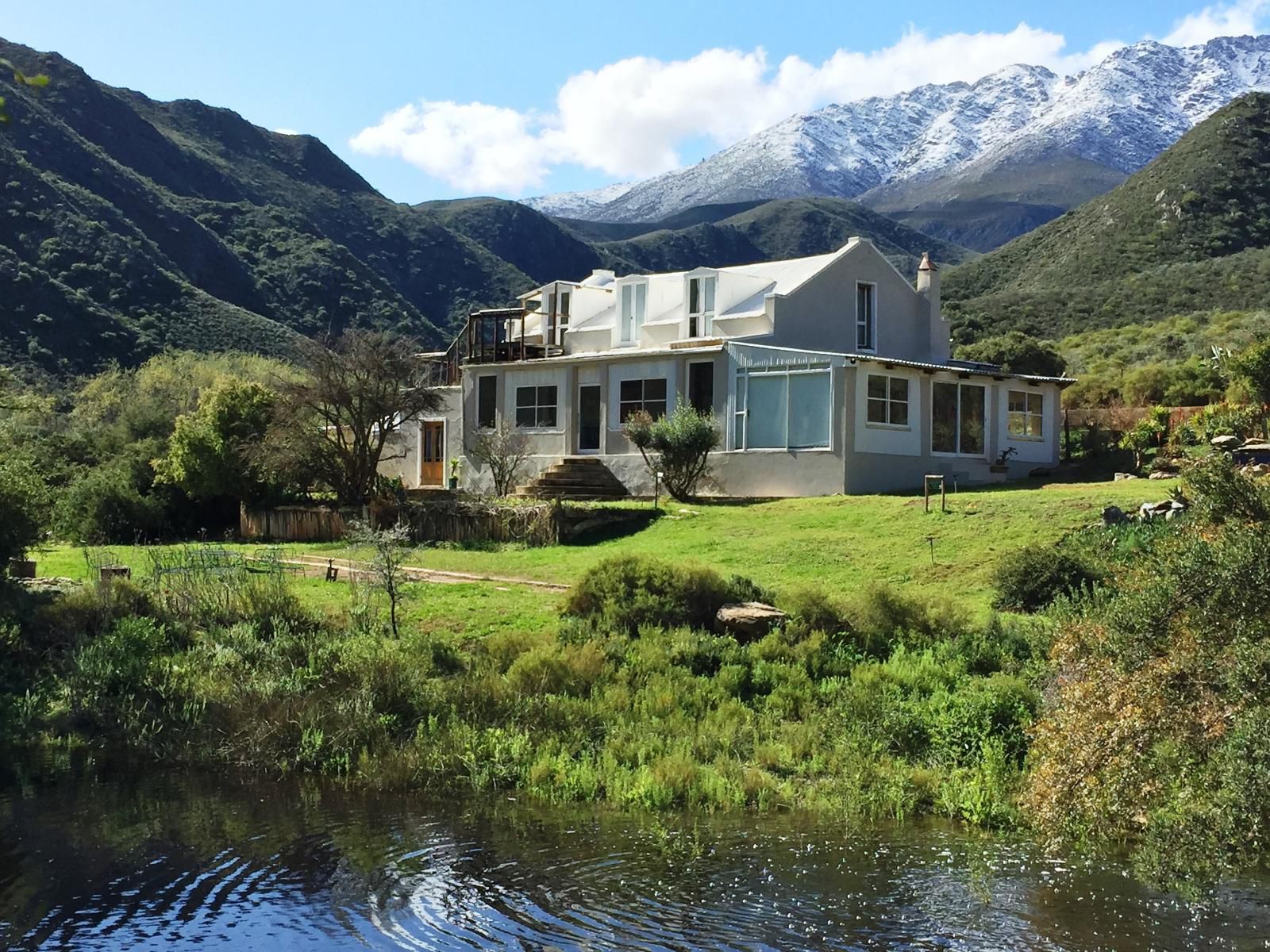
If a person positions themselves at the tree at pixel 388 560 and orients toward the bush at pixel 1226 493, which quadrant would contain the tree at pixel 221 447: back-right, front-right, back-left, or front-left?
back-left

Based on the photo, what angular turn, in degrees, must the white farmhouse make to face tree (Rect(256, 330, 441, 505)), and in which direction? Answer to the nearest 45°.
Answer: approximately 45° to its right

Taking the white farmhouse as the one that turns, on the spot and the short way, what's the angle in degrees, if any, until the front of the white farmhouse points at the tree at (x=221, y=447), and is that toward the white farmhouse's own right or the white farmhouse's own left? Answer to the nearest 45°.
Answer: approximately 45° to the white farmhouse's own right

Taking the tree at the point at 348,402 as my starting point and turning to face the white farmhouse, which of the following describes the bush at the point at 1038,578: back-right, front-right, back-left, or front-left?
front-right

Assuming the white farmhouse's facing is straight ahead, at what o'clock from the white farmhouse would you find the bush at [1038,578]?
The bush is roughly at 10 o'clock from the white farmhouse.

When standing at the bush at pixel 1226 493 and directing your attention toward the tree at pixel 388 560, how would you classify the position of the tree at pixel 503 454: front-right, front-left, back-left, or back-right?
front-right

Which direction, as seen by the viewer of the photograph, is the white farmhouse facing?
facing the viewer and to the left of the viewer

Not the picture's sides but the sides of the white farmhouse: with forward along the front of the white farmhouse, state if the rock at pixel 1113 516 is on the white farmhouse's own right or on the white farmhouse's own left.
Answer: on the white farmhouse's own left

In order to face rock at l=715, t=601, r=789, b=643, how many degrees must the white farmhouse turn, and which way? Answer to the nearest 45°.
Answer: approximately 45° to its left

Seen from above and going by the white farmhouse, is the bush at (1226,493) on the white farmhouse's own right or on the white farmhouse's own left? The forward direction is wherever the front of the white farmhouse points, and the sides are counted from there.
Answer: on the white farmhouse's own left

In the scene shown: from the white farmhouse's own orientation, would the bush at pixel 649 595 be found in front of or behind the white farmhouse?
in front

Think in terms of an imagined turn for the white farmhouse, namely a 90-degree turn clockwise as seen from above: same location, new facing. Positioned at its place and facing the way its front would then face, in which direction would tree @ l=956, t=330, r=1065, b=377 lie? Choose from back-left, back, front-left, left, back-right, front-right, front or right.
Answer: right

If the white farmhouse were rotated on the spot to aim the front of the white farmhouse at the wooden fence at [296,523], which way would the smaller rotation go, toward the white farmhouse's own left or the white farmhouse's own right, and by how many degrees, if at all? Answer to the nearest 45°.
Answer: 0° — it already faces it
